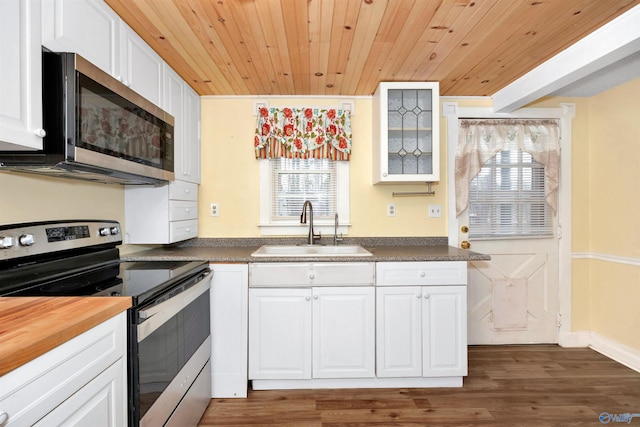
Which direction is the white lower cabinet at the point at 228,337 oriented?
toward the camera

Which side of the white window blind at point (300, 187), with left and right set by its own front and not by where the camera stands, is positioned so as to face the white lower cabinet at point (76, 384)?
front

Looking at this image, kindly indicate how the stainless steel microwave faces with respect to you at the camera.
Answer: facing the viewer and to the right of the viewer

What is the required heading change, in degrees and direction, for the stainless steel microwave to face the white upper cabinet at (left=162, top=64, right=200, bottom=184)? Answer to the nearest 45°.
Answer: approximately 90° to its left

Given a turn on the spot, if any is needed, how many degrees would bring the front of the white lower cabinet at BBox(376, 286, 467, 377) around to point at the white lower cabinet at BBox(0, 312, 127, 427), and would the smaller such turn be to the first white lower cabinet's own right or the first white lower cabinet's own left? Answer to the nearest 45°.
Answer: approximately 45° to the first white lower cabinet's own right

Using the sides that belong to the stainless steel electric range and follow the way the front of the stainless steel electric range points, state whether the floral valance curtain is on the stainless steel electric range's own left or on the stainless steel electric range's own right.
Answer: on the stainless steel electric range's own left

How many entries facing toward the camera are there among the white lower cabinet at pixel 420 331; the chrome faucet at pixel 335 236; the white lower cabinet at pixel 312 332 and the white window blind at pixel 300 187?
4

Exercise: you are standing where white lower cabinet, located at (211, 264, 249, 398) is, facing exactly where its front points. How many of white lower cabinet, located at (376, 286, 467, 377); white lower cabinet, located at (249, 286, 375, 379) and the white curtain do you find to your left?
3

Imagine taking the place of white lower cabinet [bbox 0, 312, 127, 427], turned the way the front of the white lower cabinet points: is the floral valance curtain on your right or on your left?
on your left

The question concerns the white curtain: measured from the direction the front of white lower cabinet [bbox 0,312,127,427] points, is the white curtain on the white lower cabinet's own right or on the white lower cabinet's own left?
on the white lower cabinet's own left

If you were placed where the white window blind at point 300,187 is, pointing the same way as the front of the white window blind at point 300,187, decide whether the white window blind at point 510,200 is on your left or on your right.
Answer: on your left

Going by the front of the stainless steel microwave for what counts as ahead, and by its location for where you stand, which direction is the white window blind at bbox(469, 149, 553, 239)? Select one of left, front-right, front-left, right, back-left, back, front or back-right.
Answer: front-left

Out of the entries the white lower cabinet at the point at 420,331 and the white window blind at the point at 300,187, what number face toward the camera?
2

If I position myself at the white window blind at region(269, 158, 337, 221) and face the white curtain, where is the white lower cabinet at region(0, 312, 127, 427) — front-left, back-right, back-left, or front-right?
back-right

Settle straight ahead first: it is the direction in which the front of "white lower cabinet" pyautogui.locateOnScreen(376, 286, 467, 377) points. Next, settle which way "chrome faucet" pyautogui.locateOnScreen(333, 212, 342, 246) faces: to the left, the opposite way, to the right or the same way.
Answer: the same way

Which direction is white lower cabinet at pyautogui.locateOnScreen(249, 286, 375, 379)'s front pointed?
toward the camera

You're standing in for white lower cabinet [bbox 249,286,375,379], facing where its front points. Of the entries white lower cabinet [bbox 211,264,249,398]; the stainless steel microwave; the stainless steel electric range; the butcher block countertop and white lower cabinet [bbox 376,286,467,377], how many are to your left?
1
